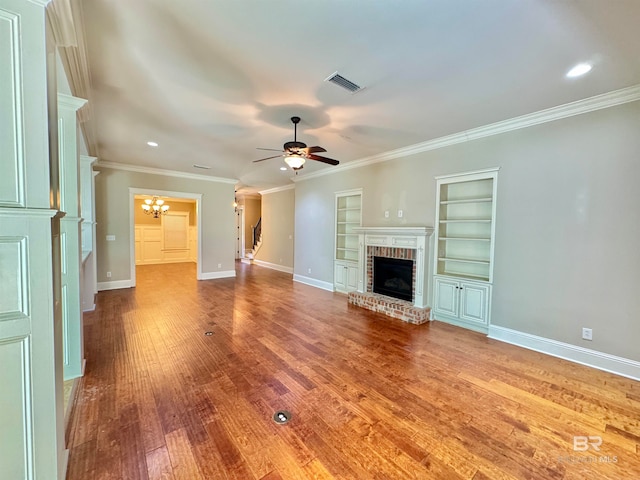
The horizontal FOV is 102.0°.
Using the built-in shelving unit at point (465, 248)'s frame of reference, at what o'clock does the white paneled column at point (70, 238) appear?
The white paneled column is roughly at 12 o'clock from the built-in shelving unit.

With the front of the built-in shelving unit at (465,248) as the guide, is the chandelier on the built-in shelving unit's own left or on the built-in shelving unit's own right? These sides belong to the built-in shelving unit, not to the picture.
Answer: on the built-in shelving unit's own right

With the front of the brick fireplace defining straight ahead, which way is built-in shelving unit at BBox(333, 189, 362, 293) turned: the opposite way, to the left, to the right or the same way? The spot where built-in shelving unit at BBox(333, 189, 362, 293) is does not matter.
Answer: the same way

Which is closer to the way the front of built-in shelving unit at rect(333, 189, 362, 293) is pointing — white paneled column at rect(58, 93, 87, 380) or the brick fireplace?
the white paneled column

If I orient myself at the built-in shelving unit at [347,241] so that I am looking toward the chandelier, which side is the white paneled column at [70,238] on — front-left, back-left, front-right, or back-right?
front-left

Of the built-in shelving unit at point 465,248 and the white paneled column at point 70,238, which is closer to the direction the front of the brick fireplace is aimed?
the white paneled column

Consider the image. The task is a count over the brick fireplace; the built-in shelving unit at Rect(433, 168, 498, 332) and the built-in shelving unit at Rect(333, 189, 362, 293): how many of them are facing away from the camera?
0

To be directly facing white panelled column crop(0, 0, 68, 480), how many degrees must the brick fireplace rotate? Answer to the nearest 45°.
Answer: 0° — it already faces it

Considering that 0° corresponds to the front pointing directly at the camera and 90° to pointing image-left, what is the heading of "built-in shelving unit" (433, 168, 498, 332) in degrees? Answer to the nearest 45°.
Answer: approximately 45°

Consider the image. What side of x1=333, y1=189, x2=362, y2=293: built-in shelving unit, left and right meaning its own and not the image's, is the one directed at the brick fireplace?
left

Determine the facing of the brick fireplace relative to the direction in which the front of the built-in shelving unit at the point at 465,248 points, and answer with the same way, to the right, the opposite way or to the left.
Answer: the same way

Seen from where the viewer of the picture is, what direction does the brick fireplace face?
facing the viewer and to the left of the viewer

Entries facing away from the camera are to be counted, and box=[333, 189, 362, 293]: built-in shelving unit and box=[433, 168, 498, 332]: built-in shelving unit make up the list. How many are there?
0

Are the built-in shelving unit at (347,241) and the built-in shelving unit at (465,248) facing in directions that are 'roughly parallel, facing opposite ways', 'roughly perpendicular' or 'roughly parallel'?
roughly parallel

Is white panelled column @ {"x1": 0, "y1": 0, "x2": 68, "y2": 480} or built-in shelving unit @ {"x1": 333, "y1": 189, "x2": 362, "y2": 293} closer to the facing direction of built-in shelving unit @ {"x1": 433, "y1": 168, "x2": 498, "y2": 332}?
the white panelled column

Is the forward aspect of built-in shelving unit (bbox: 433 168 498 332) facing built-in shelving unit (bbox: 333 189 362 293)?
no

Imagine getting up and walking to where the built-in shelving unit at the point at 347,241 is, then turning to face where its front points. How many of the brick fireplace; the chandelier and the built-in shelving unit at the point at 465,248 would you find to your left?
2

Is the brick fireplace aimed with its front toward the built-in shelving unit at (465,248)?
no
